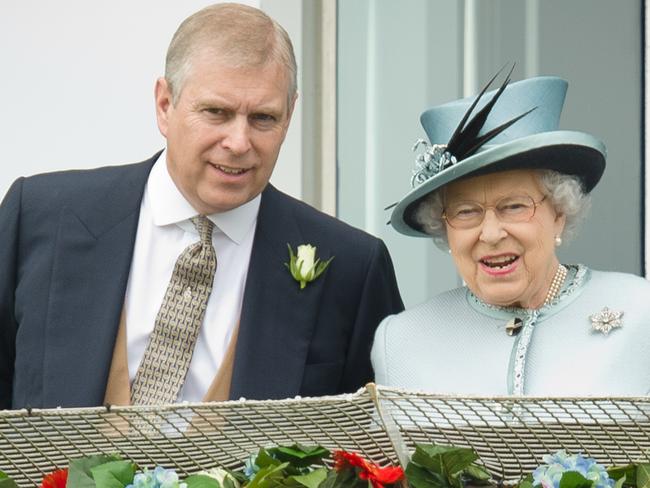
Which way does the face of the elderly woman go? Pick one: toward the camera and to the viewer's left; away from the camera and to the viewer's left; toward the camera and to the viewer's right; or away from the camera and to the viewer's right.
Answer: toward the camera and to the viewer's left

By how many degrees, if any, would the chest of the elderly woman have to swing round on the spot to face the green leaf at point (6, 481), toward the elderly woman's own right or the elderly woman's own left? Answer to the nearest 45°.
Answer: approximately 45° to the elderly woman's own right

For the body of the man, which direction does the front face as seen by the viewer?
toward the camera

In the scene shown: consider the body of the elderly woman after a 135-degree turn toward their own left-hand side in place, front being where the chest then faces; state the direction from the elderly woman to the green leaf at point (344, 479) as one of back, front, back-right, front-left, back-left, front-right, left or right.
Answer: back-right

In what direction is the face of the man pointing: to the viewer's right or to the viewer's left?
to the viewer's right

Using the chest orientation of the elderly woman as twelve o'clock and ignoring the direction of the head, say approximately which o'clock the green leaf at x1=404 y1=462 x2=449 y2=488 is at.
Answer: The green leaf is roughly at 12 o'clock from the elderly woman.

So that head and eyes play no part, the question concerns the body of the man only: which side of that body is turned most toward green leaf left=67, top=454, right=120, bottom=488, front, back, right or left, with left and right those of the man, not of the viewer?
front

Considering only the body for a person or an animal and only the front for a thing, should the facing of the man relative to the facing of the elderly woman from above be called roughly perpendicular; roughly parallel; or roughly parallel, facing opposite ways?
roughly parallel

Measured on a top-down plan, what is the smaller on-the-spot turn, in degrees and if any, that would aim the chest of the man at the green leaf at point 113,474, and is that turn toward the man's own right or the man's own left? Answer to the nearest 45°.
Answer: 0° — they already face it

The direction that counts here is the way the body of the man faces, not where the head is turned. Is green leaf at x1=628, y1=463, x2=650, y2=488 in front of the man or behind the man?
in front

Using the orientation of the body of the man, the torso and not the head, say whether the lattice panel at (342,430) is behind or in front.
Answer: in front

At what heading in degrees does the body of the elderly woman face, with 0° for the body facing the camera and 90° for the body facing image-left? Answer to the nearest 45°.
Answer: approximately 0°

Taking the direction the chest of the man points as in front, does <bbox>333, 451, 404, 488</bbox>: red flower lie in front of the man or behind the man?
in front

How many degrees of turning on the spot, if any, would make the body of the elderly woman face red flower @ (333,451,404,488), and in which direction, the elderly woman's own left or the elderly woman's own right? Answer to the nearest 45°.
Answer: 0° — they already face it

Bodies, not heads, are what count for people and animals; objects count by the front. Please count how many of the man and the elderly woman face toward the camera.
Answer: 2

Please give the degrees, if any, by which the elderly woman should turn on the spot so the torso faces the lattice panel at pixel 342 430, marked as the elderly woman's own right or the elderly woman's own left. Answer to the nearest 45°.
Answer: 0° — they already face it
